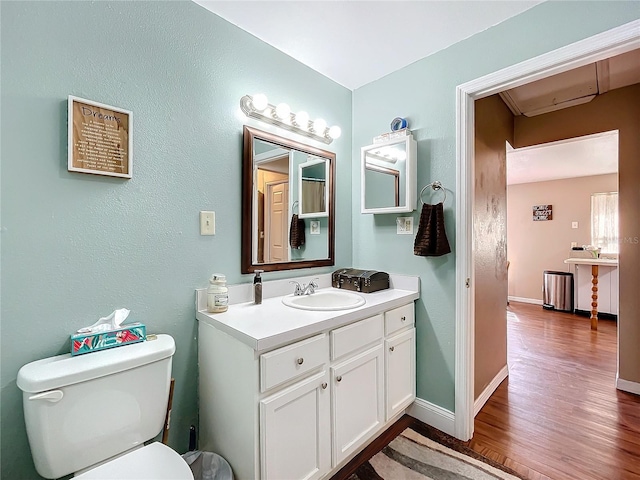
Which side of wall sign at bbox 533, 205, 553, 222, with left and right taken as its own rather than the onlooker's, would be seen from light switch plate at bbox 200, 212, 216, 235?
front

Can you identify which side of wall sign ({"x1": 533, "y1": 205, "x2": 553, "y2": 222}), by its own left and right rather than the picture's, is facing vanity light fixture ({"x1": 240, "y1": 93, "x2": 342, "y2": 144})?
front

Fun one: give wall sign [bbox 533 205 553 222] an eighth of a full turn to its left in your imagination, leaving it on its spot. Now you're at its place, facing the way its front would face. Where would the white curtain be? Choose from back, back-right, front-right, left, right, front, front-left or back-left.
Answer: front-left

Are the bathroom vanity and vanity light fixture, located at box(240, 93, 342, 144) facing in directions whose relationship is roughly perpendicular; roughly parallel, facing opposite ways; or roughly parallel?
roughly parallel

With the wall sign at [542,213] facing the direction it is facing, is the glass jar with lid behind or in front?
in front

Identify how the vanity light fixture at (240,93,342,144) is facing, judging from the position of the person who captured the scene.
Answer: facing the viewer and to the right of the viewer

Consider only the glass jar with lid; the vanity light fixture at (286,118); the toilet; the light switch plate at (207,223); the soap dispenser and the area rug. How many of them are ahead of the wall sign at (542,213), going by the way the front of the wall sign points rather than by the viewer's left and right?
6

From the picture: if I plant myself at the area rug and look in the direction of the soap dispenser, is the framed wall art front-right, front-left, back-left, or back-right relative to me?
front-left

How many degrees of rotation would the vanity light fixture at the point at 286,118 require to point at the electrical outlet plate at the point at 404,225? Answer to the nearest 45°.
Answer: approximately 45° to its left

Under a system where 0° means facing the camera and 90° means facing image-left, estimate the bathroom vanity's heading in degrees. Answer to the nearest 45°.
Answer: approximately 315°

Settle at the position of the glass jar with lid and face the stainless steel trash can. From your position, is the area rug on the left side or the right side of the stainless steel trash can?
right

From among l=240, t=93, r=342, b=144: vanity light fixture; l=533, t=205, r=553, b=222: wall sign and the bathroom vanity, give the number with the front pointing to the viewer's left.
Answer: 0

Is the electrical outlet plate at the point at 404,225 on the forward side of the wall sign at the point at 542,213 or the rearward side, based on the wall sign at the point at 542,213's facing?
on the forward side

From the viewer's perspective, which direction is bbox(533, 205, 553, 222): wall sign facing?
toward the camera
